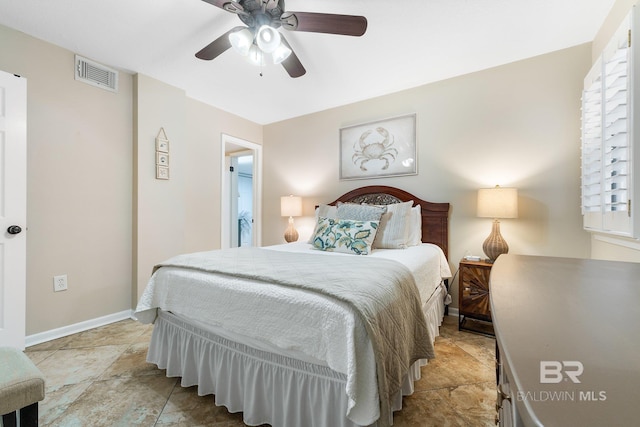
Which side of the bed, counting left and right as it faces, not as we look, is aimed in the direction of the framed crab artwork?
back

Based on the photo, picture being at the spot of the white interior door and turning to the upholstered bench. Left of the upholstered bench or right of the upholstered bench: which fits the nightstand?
left

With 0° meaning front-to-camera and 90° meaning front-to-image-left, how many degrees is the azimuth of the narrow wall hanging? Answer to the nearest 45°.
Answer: approximately 315°

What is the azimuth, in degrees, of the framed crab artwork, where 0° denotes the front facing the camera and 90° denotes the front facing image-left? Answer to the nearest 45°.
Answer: approximately 45°

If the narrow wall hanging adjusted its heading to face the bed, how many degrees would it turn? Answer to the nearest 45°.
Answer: approximately 45° to its right

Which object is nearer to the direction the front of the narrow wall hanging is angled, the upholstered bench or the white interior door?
the upholstered bench

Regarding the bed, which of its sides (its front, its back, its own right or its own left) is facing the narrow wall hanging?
right
